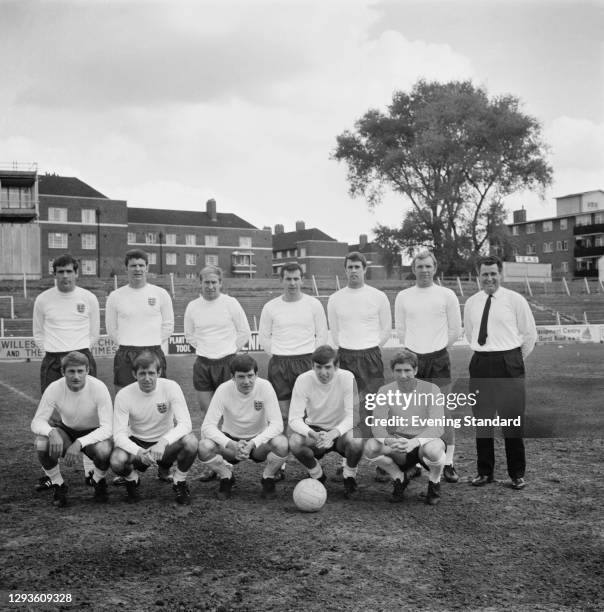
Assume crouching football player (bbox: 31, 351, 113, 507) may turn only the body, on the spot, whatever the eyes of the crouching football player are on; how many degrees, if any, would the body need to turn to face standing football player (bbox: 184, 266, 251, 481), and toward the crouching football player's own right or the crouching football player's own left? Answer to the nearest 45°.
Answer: approximately 135° to the crouching football player's own left

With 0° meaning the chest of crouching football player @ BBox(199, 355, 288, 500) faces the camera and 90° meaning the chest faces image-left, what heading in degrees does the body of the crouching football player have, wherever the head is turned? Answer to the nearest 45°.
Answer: approximately 0°

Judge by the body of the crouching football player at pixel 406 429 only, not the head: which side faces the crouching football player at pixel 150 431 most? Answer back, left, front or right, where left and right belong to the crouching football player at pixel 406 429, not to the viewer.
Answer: right

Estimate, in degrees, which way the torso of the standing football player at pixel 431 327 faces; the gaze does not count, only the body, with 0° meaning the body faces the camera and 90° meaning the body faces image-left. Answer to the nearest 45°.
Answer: approximately 0°

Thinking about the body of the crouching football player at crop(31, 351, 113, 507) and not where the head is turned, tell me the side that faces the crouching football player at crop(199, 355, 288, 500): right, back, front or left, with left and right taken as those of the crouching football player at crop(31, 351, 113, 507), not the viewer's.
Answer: left
